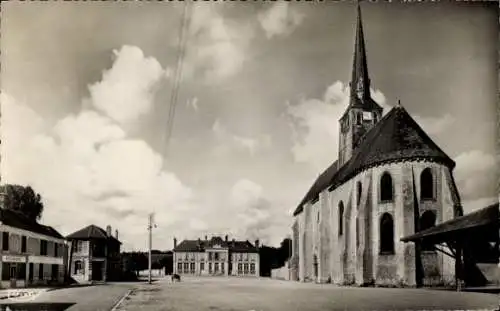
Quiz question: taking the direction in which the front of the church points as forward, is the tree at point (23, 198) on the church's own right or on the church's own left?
on the church's own left

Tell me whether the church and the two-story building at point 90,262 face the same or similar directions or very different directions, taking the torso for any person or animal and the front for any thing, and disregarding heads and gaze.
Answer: very different directions

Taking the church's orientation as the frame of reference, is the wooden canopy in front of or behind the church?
behind

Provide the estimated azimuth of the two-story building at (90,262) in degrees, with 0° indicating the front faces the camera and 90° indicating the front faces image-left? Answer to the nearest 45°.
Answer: approximately 315°

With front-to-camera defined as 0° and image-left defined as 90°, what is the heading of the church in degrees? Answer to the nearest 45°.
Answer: approximately 135°

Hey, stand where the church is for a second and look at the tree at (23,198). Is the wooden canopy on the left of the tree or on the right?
left

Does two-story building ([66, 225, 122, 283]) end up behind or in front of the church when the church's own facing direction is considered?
in front
